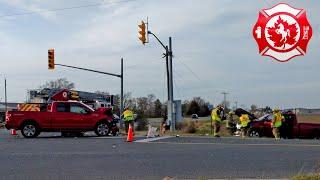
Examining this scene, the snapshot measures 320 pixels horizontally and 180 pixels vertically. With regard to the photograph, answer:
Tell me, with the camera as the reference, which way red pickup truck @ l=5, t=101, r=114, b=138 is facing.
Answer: facing to the right of the viewer

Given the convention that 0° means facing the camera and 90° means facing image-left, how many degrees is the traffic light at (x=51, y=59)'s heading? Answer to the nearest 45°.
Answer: approximately 0°

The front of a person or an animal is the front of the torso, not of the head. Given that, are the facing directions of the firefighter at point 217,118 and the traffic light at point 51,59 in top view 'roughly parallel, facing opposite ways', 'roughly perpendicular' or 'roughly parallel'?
roughly perpendicular

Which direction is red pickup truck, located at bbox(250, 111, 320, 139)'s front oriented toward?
to the viewer's left

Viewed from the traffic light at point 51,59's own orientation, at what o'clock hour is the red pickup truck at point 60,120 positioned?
The red pickup truck is roughly at 12 o'clock from the traffic light.
